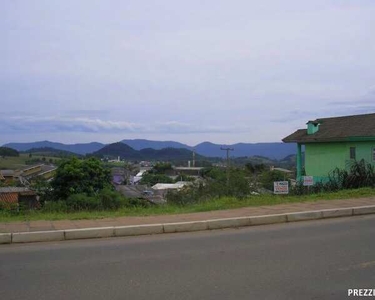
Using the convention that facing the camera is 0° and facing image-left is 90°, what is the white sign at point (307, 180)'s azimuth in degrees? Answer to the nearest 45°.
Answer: approximately 0°

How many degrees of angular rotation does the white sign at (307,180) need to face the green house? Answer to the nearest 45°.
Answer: approximately 180°

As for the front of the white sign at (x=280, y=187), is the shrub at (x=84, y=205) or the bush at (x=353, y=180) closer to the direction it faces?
the shrub

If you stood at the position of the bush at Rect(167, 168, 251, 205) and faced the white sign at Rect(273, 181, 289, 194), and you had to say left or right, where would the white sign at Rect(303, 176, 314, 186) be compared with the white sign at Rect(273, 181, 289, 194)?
left

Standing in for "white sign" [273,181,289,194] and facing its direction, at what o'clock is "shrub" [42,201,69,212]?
The shrub is roughly at 2 o'clock from the white sign.

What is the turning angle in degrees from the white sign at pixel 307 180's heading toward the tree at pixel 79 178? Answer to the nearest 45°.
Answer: approximately 135° to its right

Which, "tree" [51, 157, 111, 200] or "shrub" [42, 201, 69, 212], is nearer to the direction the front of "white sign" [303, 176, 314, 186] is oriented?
the shrub

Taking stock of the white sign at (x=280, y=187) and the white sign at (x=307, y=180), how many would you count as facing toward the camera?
2

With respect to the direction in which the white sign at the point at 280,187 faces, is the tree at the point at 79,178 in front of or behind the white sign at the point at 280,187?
behind

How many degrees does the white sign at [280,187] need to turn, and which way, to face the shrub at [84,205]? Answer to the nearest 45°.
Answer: approximately 90° to its right

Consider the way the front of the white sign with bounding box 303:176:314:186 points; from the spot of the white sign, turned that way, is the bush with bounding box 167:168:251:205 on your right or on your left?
on your right

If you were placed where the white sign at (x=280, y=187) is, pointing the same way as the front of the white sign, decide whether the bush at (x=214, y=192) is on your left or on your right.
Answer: on your right
